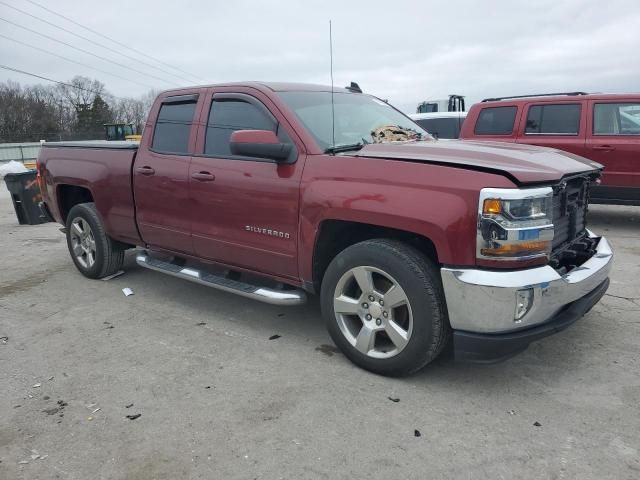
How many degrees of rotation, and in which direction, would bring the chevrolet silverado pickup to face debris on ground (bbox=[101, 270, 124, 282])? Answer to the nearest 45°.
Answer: approximately 180°

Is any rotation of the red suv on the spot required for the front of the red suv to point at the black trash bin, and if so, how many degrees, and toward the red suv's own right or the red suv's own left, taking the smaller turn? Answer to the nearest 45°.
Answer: approximately 180°

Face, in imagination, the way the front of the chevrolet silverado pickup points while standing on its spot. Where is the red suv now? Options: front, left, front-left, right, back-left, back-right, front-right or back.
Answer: left

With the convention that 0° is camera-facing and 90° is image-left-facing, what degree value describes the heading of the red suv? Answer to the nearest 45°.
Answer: approximately 270°

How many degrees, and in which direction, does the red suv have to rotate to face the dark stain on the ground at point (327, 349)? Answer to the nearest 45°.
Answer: approximately 90° to its right

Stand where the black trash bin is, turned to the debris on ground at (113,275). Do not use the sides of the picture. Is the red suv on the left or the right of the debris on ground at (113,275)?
left

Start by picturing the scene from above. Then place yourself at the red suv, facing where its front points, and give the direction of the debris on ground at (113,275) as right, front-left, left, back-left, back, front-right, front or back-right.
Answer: back-right

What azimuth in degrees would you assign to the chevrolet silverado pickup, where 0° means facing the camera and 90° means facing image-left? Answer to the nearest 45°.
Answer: approximately 315°
